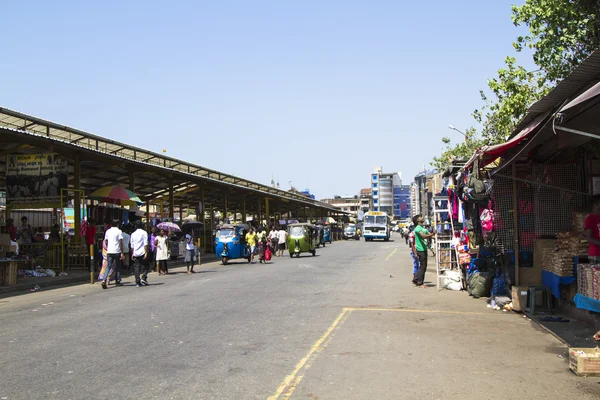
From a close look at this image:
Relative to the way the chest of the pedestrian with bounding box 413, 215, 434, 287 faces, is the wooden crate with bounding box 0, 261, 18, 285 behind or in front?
behind

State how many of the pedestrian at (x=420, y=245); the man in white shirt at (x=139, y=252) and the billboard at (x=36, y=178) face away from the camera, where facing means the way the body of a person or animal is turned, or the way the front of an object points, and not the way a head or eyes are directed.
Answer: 1

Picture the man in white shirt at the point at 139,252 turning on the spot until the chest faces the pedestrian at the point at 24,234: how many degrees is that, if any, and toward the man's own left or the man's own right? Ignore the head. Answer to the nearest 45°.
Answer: approximately 45° to the man's own left

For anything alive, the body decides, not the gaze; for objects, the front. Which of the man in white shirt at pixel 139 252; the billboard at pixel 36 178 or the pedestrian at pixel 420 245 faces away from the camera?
the man in white shirt

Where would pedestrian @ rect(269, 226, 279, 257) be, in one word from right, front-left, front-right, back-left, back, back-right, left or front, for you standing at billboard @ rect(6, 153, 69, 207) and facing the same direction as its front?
back-left

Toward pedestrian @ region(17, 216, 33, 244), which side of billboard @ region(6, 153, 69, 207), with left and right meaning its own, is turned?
back

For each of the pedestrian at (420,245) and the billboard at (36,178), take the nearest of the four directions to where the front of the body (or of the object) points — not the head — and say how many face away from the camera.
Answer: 0

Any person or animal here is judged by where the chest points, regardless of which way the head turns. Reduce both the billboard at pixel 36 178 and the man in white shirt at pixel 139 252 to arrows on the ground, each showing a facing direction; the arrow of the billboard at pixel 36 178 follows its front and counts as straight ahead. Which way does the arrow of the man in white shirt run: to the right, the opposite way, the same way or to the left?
the opposite way

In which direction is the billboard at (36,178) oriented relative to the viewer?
toward the camera

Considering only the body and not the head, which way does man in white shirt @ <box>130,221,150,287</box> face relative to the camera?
away from the camera
